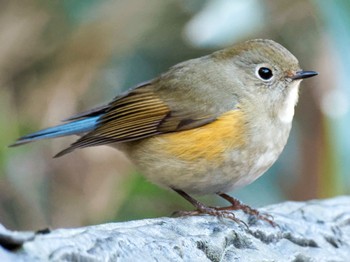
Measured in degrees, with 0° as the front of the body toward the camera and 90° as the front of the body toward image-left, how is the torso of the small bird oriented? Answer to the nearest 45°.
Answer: approximately 270°
